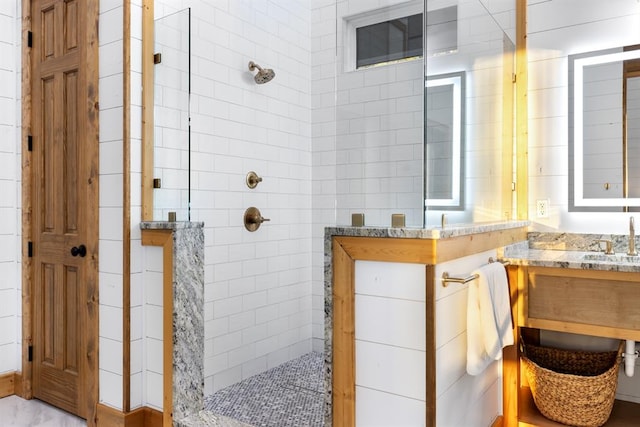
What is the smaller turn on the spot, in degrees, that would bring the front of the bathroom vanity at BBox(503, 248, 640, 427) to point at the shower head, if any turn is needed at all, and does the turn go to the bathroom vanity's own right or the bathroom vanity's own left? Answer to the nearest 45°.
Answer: approximately 90° to the bathroom vanity's own right

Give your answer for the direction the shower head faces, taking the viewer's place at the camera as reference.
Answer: facing the viewer and to the right of the viewer

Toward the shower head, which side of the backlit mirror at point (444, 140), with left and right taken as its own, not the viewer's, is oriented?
right

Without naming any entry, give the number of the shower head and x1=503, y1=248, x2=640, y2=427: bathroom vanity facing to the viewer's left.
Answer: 0

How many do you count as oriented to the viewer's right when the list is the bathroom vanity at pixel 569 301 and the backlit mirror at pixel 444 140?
0

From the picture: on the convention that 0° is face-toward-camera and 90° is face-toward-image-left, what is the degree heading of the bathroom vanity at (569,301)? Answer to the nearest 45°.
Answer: approximately 0°

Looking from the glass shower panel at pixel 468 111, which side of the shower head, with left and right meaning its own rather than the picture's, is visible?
front
